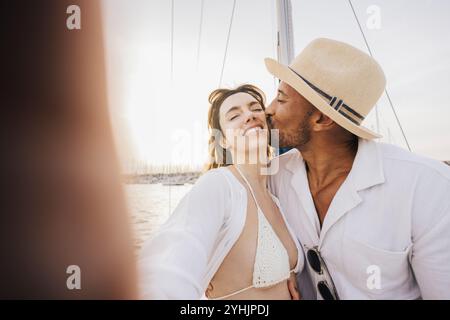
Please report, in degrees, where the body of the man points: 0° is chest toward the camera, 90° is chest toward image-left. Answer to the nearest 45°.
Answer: approximately 45°

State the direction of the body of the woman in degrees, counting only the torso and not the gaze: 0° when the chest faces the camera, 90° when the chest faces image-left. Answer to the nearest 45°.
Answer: approximately 315°

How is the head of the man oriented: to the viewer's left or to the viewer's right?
to the viewer's left
